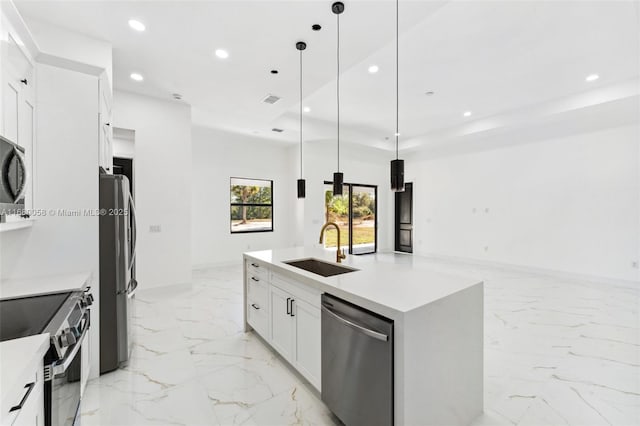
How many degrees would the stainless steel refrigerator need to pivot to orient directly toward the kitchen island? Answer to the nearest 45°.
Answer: approximately 45° to its right

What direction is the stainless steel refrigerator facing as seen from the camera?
to the viewer's right

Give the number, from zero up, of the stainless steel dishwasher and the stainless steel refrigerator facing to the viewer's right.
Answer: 1

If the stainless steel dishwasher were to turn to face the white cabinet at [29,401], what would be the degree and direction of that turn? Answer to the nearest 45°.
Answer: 0° — it already faces it

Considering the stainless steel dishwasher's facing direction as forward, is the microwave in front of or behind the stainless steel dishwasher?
in front

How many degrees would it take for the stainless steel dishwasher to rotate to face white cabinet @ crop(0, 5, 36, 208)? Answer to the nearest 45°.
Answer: approximately 45° to its right

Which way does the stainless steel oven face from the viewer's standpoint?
to the viewer's right

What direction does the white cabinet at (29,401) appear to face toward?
to the viewer's right

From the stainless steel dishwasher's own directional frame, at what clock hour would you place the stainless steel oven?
The stainless steel oven is roughly at 1 o'clock from the stainless steel dishwasher.
